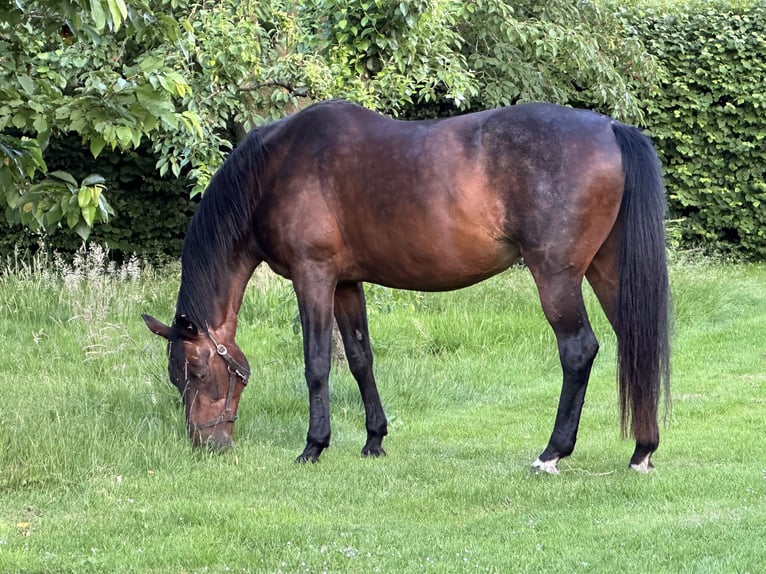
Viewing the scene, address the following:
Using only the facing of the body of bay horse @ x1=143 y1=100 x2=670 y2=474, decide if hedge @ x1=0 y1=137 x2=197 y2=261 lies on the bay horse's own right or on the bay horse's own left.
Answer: on the bay horse's own right

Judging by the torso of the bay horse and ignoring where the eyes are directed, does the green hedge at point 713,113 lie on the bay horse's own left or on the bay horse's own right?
on the bay horse's own right

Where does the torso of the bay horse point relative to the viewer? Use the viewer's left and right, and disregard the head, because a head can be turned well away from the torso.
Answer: facing to the left of the viewer

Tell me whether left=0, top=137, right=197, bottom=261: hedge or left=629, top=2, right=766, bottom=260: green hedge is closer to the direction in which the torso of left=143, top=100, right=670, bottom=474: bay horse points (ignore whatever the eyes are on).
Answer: the hedge
